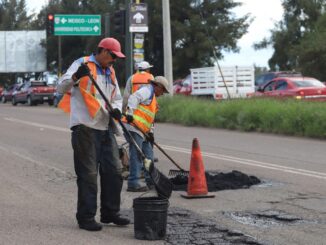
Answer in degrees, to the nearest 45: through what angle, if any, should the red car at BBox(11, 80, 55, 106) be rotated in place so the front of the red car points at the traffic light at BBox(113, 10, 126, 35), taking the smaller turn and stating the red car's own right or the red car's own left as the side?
approximately 135° to the red car's own left

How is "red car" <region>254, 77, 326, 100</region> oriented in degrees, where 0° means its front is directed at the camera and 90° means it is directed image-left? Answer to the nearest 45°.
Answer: approximately 135°

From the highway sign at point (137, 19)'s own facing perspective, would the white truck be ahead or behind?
behind

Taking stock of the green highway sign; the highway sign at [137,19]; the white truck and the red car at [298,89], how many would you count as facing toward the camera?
2

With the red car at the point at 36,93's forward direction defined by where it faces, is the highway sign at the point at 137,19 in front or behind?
behind
